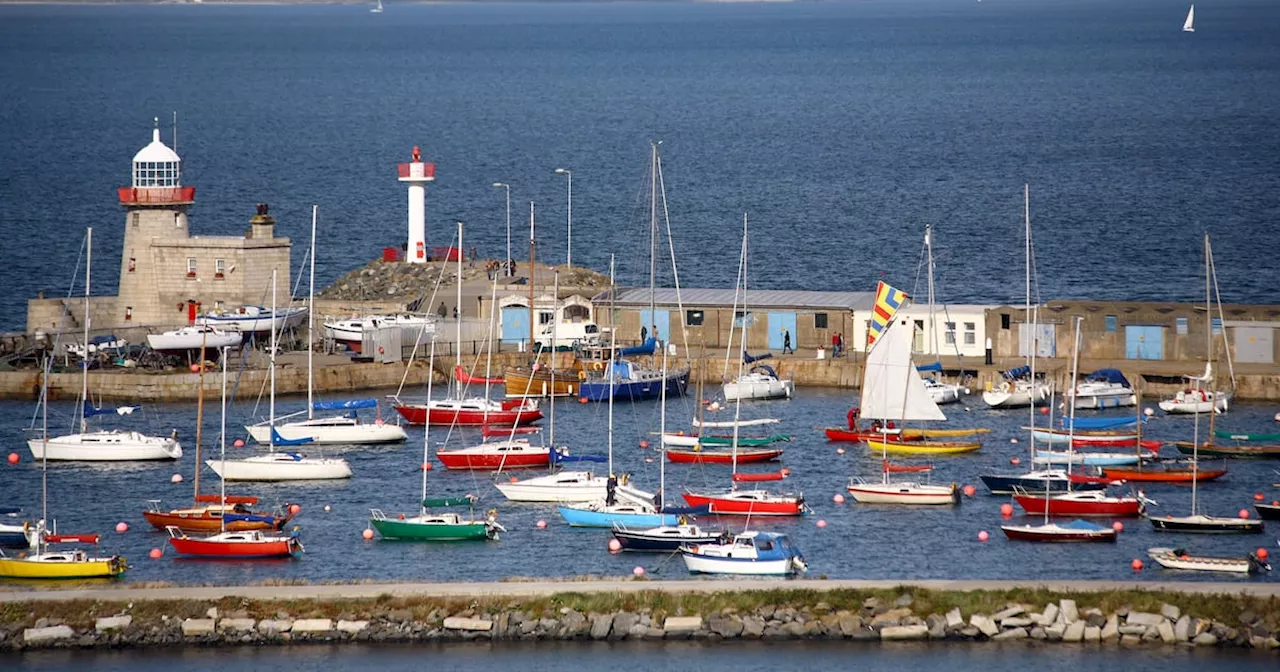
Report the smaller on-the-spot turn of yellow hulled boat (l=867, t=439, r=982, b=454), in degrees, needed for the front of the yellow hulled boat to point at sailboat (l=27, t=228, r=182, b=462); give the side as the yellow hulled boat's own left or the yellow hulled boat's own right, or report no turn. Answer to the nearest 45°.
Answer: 0° — it already faces it

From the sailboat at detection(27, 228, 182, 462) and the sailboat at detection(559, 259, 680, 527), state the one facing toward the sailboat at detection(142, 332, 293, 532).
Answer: the sailboat at detection(559, 259, 680, 527)

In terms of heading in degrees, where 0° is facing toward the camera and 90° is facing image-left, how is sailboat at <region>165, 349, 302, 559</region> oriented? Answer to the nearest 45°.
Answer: approximately 90°

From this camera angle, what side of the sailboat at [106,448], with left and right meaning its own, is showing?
left

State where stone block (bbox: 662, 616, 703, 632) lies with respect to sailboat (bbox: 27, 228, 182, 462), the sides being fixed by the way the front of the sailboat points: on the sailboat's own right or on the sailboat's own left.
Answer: on the sailboat's own left

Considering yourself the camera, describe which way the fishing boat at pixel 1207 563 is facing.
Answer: facing to the left of the viewer

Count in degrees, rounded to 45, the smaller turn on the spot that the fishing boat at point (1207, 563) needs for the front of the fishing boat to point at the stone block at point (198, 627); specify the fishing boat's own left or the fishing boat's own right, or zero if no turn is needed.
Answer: approximately 45° to the fishing boat's own left

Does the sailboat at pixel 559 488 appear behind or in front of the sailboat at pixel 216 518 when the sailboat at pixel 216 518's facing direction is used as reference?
behind

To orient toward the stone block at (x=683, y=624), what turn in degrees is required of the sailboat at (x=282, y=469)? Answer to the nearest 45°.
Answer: approximately 135° to its left

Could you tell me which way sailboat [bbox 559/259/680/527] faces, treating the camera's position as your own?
facing to the left of the viewer

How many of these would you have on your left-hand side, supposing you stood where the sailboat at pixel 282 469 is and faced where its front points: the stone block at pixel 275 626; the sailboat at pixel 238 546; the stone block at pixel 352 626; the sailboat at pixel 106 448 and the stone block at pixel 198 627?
4

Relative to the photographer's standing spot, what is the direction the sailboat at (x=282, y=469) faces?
facing to the left of the viewer

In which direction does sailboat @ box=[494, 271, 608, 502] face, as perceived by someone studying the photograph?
facing to the left of the viewer

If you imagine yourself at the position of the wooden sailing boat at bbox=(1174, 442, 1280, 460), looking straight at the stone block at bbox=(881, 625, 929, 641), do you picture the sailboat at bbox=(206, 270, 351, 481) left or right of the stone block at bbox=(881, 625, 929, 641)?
right

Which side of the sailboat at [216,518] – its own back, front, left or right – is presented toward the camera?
left
